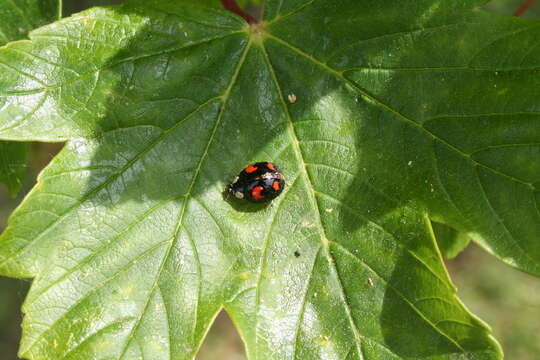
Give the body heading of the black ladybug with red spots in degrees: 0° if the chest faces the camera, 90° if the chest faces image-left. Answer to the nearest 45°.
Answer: approximately 90°

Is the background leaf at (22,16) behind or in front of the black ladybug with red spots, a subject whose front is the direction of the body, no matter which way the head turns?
in front
